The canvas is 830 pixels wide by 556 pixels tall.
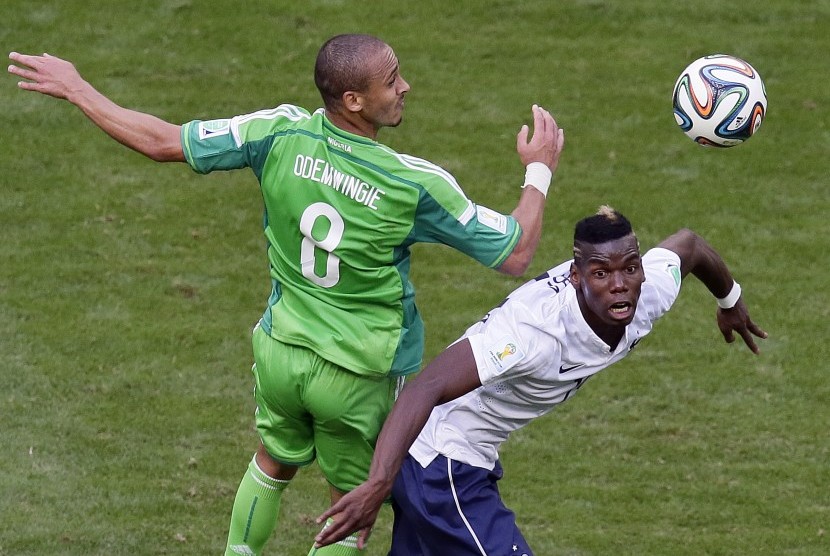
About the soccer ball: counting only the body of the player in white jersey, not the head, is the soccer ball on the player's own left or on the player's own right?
on the player's own left

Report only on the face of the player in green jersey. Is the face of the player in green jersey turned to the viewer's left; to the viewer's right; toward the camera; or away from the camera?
to the viewer's right

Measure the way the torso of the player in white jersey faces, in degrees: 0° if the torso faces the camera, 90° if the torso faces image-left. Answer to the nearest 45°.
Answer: approximately 315°

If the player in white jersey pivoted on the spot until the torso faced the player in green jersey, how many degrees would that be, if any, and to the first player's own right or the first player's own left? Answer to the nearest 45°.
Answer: approximately 135° to the first player's own right
